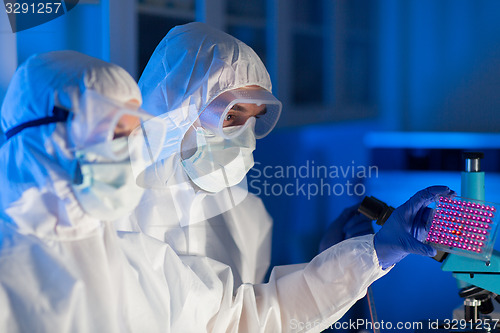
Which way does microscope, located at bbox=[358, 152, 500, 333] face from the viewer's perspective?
to the viewer's left

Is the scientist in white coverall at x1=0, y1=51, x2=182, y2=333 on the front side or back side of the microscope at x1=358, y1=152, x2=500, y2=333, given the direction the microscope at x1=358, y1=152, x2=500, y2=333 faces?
on the front side

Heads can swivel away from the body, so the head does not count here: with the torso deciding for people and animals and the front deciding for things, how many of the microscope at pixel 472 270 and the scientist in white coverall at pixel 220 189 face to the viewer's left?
1

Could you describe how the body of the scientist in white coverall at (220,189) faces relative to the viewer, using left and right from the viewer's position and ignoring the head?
facing the viewer and to the right of the viewer

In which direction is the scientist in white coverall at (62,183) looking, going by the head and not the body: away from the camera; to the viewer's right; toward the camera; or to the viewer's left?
to the viewer's right

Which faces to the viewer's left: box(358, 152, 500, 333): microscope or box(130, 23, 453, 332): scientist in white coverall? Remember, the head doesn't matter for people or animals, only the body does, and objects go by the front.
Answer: the microscope
